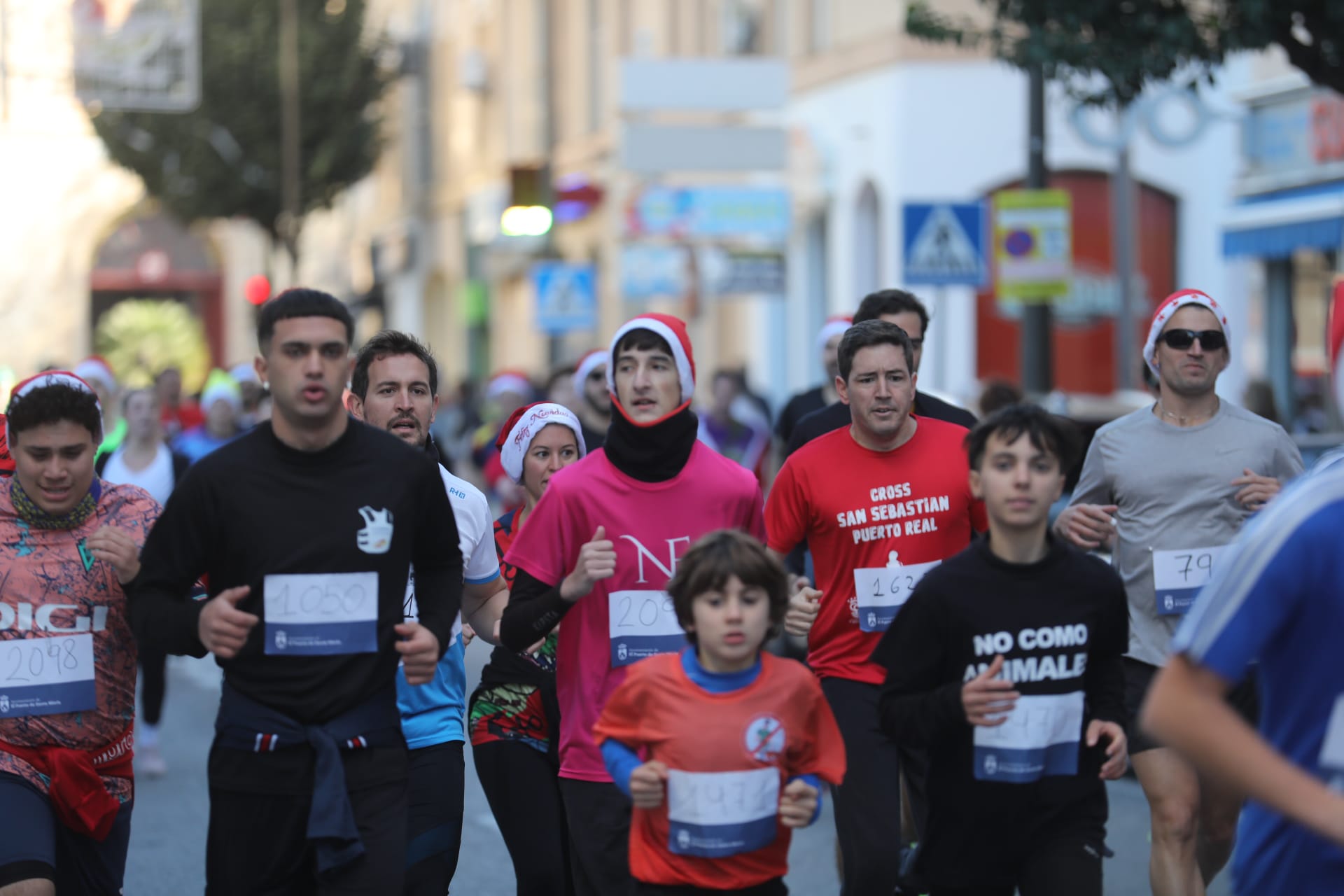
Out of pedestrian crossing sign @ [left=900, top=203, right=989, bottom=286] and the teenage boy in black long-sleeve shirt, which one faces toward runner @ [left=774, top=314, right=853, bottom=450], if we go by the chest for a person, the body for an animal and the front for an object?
the pedestrian crossing sign

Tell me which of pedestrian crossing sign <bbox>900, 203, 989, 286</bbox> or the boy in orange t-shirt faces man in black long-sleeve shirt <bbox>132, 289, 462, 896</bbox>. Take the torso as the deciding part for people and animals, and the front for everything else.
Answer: the pedestrian crossing sign

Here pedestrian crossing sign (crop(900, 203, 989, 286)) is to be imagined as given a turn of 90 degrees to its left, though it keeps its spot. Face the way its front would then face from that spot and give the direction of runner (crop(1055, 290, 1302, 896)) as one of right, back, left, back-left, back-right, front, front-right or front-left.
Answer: right

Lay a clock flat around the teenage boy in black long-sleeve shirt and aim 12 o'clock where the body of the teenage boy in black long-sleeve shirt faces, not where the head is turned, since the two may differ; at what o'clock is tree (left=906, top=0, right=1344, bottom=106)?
The tree is roughly at 6 o'clock from the teenage boy in black long-sleeve shirt.

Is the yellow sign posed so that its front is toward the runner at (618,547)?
yes

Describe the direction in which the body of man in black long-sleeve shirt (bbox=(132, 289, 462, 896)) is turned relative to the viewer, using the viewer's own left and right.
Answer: facing the viewer

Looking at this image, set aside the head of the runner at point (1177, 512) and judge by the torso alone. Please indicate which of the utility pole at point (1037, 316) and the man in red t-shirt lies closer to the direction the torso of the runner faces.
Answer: the man in red t-shirt

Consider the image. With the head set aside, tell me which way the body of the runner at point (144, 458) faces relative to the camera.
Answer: toward the camera

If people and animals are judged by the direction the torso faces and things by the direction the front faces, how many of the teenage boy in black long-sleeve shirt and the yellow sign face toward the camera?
2

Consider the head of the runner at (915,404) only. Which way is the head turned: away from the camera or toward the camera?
toward the camera

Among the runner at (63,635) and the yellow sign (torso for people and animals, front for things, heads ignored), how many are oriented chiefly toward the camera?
2

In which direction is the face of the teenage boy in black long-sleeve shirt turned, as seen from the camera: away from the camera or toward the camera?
toward the camera

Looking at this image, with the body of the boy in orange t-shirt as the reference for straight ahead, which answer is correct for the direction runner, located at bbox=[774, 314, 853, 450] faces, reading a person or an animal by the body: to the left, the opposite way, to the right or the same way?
the same way

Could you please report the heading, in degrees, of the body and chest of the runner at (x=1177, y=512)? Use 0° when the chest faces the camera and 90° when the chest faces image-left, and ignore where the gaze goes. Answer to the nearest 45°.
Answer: approximately 0°

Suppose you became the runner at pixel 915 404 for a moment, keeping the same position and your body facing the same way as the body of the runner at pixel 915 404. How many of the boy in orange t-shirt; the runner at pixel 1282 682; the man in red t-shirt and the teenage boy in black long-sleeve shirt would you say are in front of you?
4

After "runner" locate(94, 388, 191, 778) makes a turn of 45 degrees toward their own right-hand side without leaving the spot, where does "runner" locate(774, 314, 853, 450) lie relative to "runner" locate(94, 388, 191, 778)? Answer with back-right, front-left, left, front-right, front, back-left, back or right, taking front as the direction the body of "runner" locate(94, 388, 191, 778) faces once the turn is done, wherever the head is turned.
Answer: left
